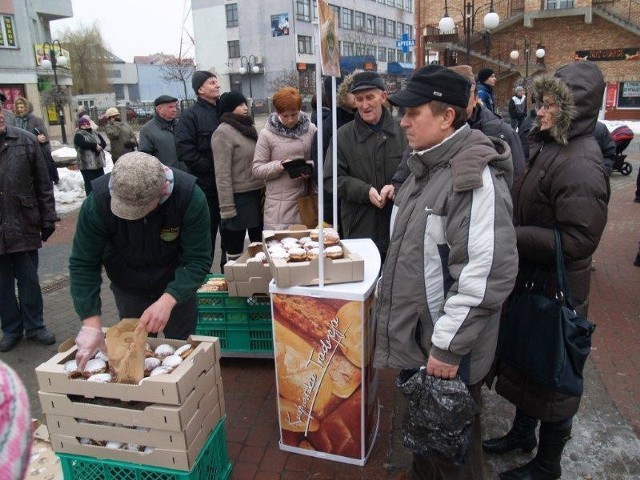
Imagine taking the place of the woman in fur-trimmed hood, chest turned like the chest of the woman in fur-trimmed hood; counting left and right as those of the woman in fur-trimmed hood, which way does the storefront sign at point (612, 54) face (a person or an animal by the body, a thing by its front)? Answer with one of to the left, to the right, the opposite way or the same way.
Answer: to the left

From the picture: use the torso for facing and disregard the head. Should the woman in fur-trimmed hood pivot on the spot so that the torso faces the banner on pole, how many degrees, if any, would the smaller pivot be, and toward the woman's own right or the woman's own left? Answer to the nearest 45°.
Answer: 0° — they already face it

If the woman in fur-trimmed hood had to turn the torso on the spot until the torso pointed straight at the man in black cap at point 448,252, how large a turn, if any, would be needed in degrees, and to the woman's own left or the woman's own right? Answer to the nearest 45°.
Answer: approximately 45° to the woman's own left

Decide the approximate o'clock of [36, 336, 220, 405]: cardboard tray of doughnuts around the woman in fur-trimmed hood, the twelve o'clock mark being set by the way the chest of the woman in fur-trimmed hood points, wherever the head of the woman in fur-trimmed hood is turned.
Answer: The cardboard tray of doughnuts is roughly at 11 o'clock from the woman in fur-trimmed hood.

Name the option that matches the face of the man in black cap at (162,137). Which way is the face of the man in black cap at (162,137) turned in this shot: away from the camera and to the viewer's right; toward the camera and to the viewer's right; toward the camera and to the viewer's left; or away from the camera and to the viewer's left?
toward the camera and to the viewer's right

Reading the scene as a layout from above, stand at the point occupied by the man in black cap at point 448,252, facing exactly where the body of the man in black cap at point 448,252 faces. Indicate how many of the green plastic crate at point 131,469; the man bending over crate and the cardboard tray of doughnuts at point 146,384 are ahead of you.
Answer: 3

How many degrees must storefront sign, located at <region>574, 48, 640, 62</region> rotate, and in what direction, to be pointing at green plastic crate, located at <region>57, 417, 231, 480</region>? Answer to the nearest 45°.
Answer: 0° — it already faces it

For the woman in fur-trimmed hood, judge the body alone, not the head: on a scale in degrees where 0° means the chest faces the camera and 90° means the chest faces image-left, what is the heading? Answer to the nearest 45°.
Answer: approximately 90°

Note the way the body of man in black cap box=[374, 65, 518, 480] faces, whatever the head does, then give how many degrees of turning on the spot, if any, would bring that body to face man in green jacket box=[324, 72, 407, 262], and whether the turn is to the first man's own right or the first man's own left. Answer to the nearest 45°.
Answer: approximately 90° to the first man's own right

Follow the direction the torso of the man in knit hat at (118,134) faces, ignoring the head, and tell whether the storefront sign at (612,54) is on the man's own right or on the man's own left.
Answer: on the man's own left
